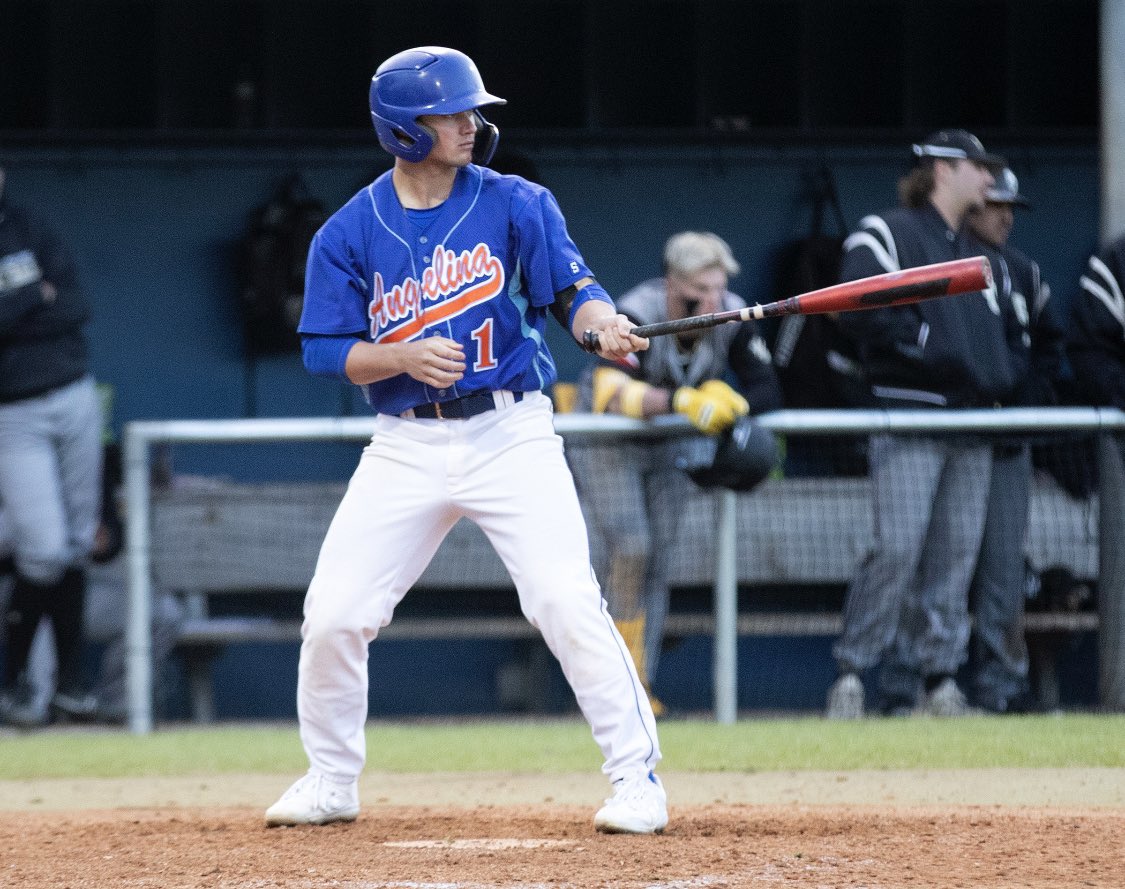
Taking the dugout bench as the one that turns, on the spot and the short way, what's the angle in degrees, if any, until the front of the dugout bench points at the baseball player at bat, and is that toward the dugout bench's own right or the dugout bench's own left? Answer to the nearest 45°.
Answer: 0° — it already faces them

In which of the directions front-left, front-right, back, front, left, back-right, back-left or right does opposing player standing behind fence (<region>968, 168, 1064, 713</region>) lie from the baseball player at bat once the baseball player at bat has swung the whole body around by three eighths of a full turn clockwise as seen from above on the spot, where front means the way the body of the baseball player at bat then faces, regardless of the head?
right

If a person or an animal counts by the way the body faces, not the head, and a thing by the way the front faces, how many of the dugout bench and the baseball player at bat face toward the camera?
2

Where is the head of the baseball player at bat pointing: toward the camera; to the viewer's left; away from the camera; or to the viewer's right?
to the viewer's right

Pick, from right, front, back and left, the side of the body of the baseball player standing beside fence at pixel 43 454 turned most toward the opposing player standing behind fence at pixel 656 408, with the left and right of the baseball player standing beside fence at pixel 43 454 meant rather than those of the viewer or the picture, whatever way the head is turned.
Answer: left

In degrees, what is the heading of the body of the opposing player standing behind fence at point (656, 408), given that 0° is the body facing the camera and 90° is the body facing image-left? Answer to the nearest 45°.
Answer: approximately 315°

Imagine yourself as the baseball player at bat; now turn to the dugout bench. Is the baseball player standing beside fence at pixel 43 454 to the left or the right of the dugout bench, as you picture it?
left

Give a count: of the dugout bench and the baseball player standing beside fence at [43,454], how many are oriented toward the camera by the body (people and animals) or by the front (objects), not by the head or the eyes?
2

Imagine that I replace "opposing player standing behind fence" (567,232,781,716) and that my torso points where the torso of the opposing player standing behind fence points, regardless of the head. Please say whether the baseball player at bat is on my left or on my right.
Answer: on my right
